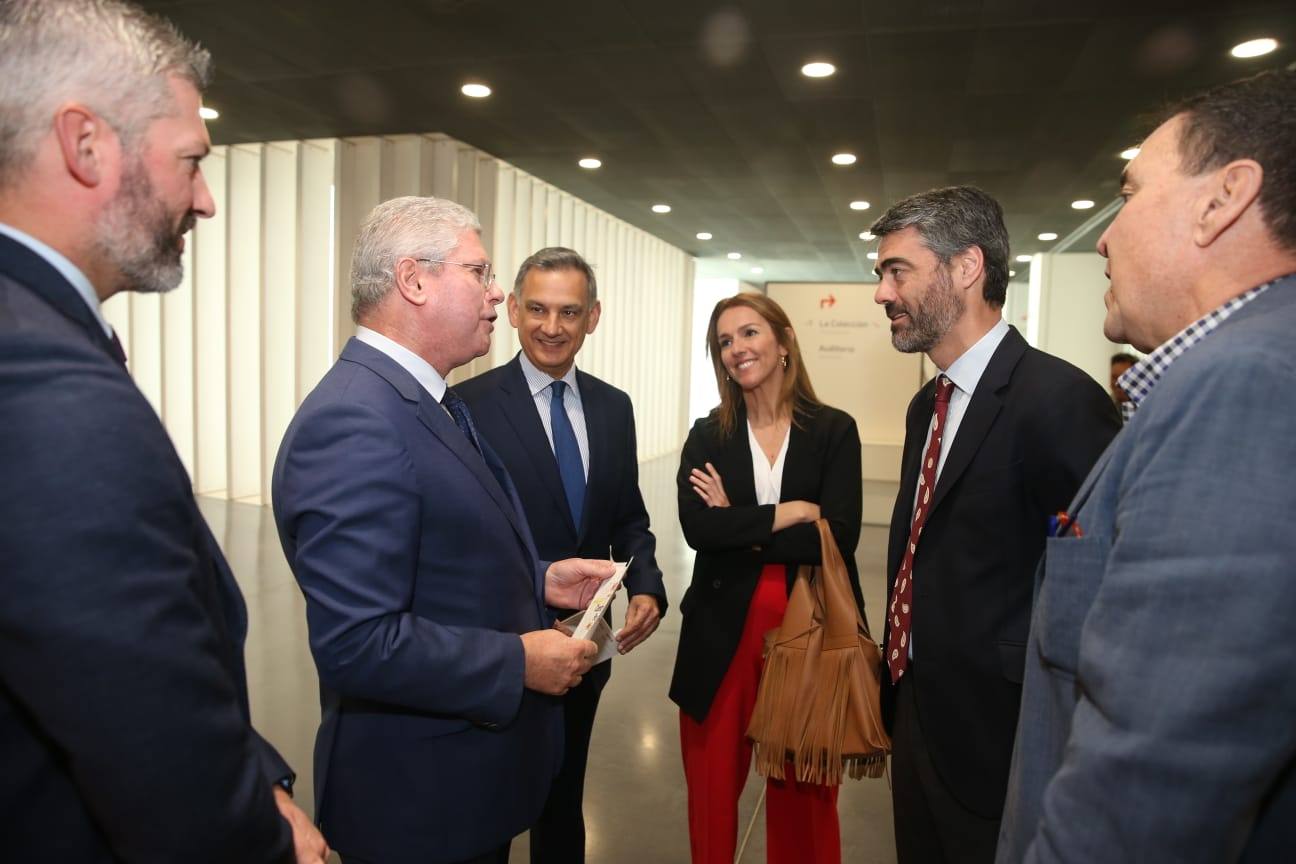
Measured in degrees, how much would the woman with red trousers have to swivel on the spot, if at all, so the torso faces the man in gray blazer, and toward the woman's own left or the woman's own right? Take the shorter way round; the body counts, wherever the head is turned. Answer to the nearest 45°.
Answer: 0° — they already face them

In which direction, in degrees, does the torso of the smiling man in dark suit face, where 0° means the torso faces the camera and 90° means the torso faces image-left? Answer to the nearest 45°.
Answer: approximately 0°

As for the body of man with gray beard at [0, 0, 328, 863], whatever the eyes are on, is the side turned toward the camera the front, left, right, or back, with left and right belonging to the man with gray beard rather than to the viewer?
right

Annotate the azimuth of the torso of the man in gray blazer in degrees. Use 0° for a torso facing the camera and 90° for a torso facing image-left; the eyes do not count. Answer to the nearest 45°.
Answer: approximately 90°

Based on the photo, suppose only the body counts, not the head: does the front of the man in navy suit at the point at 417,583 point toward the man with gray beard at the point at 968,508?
yes

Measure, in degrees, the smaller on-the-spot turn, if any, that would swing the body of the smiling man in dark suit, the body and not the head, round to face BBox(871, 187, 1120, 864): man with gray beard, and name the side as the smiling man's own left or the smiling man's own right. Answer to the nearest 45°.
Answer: approximately 45° to the smiling man's own left

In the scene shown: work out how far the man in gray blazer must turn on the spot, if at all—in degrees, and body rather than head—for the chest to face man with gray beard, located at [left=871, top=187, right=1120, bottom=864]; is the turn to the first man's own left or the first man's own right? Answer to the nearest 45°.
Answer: approximately 45° to the first man's own right

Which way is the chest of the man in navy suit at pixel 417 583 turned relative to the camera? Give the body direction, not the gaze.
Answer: to the viewer's right

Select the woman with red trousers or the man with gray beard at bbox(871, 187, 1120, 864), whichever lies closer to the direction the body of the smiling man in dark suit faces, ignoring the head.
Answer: the man with gray beard

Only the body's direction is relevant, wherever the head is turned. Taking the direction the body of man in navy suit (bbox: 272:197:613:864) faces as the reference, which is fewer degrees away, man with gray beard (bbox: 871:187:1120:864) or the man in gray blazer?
the man with gray beard

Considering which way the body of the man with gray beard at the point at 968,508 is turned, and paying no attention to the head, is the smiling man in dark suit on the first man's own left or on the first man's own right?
on the first man's own right
